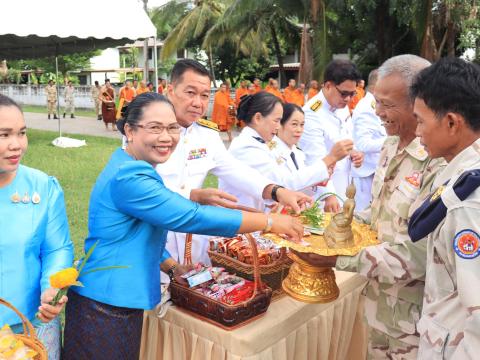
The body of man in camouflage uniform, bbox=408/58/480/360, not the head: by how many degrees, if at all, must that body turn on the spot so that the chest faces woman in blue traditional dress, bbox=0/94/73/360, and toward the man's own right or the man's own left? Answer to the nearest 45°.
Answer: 0° — they already face them

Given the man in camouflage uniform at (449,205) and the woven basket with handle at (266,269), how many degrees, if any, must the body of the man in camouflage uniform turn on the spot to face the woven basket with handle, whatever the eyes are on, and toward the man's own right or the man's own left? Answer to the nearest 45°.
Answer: approximately 45° to the man's own right

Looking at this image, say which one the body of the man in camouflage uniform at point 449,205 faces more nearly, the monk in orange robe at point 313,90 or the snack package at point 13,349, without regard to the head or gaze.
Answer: the snack package

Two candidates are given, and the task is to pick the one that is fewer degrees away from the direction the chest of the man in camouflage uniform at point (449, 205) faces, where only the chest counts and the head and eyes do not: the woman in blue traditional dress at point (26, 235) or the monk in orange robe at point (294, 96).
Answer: the woman in blue traditional dress

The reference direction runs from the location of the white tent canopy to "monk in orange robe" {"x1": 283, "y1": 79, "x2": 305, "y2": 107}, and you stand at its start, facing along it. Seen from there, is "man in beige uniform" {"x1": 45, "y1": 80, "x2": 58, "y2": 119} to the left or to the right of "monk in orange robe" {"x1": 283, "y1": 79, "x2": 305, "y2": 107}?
left

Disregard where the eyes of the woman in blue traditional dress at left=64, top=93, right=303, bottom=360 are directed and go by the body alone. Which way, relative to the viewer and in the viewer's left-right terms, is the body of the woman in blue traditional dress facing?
facing to the right of the viewer

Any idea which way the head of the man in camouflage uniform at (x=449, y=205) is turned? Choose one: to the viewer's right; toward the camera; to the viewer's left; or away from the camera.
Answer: to the viewer's left

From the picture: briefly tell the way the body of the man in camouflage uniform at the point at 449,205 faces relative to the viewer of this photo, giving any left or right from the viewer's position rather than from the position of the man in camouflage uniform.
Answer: facing to the left of the viewer

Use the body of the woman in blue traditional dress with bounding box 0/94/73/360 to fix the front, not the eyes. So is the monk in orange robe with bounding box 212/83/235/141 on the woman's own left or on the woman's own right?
on the woman's own left

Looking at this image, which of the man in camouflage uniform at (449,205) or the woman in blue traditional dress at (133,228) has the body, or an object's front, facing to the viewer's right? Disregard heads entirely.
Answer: the woman in blue traditional dress

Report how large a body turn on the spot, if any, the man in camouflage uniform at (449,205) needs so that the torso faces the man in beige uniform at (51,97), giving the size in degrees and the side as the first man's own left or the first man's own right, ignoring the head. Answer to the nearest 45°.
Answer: approximately 45° to the first man's own right
